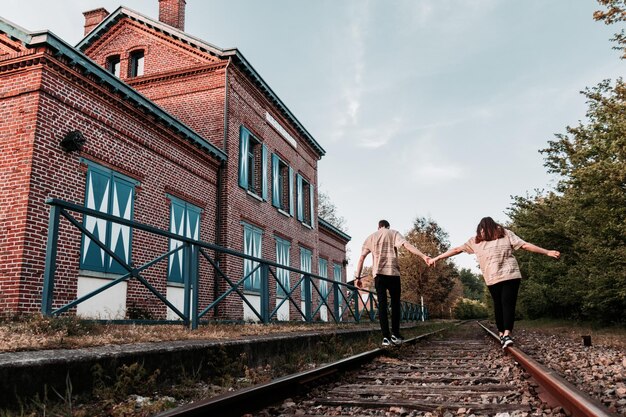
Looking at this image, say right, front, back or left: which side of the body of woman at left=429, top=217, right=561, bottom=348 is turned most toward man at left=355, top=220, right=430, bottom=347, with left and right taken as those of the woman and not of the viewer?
left

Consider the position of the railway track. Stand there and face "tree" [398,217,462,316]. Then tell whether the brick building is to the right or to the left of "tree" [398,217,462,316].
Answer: left

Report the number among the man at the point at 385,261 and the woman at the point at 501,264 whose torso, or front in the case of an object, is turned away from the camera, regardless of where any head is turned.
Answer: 2

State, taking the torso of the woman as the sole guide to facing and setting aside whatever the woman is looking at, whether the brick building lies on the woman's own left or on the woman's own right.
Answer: on the woman's own left

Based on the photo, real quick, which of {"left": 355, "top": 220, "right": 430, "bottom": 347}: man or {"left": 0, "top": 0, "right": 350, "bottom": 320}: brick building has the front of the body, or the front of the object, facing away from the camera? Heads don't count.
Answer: the man

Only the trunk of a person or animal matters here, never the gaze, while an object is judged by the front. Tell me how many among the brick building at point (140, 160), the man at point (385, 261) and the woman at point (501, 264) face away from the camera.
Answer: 2

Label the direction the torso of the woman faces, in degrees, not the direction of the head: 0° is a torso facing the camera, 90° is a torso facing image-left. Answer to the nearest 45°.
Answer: approximately 180°

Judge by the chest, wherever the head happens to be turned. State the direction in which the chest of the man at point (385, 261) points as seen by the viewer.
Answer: away from the camera

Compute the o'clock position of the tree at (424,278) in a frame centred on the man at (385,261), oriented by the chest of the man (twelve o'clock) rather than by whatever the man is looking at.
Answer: The tree is roughly at 12 o'clock from the man.

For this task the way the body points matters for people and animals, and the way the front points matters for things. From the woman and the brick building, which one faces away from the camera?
the woman
